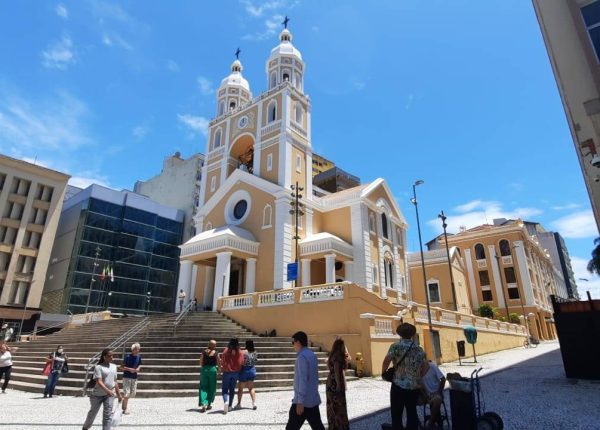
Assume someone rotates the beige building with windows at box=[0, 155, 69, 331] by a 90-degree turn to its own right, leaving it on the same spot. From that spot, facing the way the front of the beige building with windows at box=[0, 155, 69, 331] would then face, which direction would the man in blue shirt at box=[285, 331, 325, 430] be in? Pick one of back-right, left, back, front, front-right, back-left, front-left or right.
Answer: front-left

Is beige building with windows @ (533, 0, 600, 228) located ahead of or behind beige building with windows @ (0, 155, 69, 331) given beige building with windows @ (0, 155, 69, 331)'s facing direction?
ahead

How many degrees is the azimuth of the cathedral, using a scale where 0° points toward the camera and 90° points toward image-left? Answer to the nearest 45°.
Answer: approximately 45°

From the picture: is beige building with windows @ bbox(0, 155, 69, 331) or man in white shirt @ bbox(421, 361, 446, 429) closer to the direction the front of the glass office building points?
the man in white shirt

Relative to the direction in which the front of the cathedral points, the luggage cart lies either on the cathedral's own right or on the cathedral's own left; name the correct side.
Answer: on the cathedral's own left

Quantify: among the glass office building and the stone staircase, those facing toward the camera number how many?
2

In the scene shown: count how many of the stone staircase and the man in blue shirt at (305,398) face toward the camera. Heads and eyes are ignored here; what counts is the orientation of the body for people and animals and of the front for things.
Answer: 1

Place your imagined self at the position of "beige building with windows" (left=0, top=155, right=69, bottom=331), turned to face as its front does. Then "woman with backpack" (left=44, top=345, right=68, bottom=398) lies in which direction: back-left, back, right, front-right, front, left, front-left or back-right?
front-right

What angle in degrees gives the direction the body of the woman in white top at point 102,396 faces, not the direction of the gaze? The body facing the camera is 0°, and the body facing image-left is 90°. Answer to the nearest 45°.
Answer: approximately 315°

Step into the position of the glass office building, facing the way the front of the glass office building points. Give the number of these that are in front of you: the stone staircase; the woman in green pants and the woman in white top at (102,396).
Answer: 3

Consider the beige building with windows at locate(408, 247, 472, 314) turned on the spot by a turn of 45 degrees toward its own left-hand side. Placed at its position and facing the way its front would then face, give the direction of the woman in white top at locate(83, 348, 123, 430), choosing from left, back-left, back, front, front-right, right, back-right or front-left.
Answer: right
